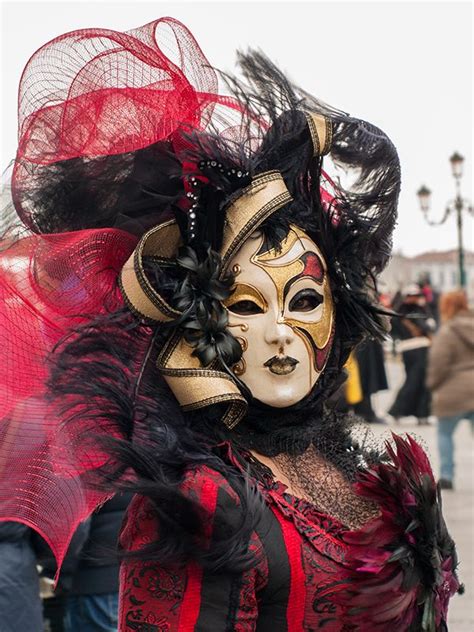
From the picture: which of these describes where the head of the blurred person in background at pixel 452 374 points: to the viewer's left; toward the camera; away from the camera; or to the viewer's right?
away from the camera

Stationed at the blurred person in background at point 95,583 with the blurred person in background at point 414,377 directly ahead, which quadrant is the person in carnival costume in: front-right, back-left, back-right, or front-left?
back-right

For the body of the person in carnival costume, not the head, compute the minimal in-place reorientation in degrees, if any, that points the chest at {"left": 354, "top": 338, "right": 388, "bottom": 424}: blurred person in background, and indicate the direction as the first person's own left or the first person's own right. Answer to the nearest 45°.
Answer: approximately 135° to the first person's own left

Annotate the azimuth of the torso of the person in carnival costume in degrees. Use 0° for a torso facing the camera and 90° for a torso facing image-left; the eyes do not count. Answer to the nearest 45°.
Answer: approximately 315°

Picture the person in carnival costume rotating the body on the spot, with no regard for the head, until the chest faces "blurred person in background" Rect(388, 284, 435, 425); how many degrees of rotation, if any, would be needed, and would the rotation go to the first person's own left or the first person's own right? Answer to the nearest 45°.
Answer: approximately 135° to the first person's own left

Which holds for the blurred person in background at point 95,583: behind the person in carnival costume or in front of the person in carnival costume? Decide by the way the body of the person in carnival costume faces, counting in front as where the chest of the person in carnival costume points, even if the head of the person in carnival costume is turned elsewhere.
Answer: behind

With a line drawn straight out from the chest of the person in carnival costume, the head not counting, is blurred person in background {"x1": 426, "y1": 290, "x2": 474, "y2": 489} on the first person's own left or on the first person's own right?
on the first person's own left

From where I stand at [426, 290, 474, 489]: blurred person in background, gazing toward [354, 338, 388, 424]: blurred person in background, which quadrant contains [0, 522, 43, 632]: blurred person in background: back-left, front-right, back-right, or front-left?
back-left

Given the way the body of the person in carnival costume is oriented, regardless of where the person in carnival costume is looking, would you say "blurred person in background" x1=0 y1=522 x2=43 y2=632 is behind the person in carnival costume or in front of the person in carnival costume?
behind
